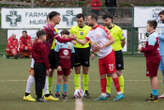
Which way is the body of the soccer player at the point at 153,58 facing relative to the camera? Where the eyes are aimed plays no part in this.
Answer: to the viewer's left

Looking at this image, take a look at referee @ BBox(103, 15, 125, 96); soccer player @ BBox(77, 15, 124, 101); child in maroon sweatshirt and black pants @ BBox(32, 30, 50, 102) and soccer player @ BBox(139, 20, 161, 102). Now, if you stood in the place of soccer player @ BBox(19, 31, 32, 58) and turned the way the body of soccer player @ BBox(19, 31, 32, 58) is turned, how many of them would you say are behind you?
0

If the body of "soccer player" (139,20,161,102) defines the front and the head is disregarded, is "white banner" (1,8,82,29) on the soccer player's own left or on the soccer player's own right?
on the soccer player's own right

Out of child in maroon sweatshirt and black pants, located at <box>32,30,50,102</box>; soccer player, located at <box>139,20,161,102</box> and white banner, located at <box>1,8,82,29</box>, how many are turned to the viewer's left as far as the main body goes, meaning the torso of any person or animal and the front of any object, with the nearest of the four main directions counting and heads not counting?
1

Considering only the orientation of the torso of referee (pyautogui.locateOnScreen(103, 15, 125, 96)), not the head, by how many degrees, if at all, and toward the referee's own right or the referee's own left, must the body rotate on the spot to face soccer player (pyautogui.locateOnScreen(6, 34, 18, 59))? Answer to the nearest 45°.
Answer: approximately 90° to the referee's own right

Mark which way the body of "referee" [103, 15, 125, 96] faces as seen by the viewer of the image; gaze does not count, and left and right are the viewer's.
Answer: facing the viewer and to the left of the viewer

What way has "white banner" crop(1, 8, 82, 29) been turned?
toward the camera

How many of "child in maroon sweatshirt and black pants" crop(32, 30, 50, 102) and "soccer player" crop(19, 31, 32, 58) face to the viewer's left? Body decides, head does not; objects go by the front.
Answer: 0

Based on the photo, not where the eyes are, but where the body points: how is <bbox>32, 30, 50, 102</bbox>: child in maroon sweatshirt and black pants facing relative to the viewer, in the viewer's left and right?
facing the viewer and to the right of the viewer

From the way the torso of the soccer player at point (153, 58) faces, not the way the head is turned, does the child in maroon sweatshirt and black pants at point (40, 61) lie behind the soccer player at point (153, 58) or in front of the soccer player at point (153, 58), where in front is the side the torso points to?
in front

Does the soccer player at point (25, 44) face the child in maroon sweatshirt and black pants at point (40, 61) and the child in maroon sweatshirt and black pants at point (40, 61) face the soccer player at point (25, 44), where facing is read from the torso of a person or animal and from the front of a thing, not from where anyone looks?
no

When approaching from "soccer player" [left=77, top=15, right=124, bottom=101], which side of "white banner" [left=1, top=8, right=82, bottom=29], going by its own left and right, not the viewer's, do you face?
front

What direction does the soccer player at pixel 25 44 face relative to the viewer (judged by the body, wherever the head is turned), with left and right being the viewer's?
facing the viewer

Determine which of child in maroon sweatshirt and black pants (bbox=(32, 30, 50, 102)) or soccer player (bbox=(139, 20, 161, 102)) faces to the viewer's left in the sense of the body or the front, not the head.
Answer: soccer player (bbox=(139, 20, 161, 102))

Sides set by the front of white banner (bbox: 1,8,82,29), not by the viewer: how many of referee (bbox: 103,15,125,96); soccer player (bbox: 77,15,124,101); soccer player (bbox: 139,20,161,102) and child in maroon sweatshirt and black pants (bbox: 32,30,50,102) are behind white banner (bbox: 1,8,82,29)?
0
